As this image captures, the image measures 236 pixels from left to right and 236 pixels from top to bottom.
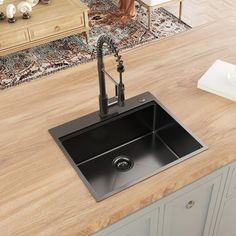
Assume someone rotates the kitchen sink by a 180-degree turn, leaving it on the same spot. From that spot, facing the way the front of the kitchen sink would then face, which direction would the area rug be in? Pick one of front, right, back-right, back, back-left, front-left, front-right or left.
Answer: front-right

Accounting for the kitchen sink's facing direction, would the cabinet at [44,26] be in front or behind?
behind

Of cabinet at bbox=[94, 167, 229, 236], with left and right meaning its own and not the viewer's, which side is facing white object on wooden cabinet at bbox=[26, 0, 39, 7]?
back

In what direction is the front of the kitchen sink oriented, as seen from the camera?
facing the viewer and to the right of the viewer

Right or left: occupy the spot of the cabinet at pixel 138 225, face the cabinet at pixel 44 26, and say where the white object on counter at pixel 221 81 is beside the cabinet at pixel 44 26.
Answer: right

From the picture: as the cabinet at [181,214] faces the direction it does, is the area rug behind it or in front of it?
behind

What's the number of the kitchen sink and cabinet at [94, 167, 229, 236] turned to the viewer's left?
0

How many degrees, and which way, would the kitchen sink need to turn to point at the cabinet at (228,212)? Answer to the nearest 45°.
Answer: approximately 45° to its left
